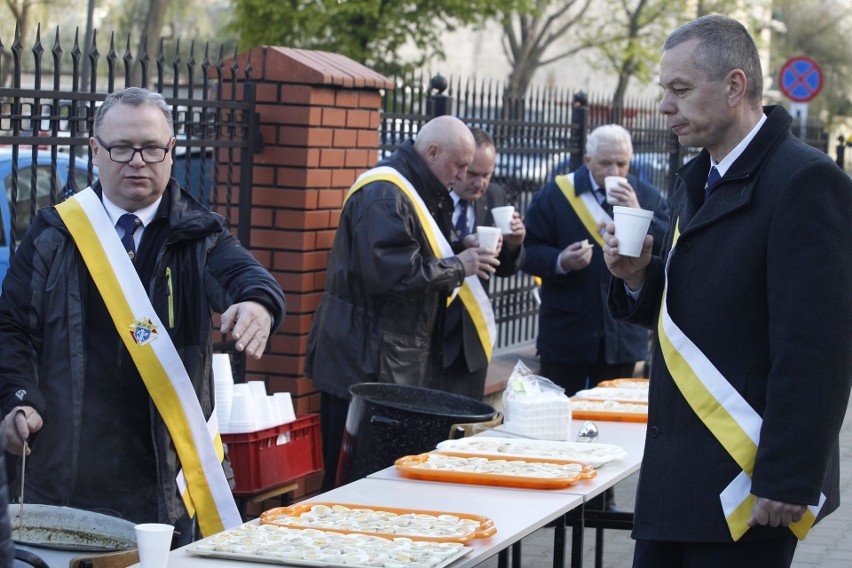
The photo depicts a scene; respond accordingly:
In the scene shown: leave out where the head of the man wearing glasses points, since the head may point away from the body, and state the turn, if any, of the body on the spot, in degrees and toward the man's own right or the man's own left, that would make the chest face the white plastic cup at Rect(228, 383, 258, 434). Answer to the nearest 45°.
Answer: approximately 135° to the man's own left

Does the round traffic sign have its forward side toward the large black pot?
yes

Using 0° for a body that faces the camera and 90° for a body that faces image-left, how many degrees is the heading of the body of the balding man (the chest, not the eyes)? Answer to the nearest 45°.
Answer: approximately 270°

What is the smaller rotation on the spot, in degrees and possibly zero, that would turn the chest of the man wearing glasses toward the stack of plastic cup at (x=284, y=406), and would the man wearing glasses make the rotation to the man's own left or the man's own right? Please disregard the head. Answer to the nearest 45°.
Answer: approximately 135° to the man's own left

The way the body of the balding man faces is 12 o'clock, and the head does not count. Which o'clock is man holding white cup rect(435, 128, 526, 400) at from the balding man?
The man holding white cup is roughly at 10 o'clock from the balding man.

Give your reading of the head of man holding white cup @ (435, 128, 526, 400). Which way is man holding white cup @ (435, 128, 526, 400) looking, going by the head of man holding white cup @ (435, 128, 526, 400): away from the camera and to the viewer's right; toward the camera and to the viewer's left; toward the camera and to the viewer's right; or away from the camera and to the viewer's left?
toward the camera and to the viewer's left

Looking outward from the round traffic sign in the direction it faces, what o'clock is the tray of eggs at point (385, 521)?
The tray of eggs is roughly at 12 o'clock from the round traffic sign.

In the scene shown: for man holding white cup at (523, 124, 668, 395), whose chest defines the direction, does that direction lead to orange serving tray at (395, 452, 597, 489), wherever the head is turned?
yes

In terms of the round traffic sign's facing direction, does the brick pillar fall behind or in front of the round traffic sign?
in front

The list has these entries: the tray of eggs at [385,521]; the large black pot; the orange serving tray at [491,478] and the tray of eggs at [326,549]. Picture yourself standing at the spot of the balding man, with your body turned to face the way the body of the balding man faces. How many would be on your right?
4

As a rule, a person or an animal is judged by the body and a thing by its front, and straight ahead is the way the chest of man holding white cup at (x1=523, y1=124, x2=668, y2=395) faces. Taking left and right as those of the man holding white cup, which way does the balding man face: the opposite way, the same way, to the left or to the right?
to the left

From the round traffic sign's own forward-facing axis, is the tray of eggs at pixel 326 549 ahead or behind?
ahead
